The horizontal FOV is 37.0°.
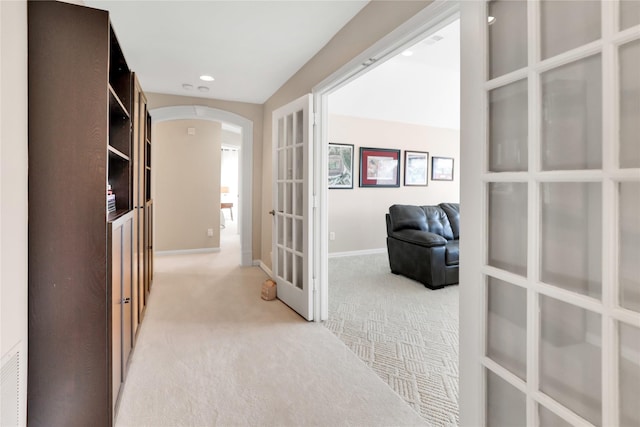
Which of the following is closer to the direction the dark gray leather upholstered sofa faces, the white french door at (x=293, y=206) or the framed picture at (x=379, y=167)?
the white french door

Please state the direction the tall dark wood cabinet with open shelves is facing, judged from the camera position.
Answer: facing to the right of the viewer

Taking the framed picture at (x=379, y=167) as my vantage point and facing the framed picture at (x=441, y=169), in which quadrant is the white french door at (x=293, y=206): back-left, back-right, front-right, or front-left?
back-right

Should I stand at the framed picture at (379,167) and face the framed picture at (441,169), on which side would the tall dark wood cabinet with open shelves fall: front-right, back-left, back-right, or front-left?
back-right
